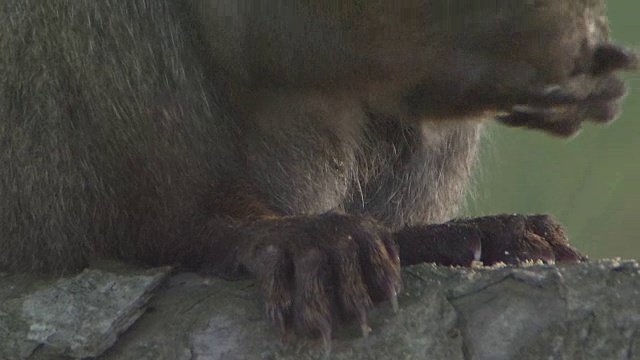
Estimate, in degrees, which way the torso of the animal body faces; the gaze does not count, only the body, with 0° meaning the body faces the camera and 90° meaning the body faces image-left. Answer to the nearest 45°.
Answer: approximately 270°
